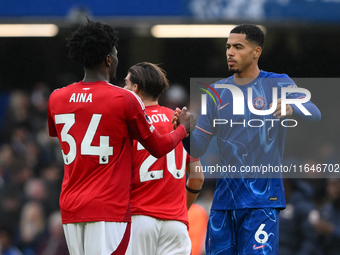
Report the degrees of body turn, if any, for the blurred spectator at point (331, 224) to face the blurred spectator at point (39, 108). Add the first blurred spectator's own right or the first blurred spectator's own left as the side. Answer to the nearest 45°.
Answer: approximately 90° to the first blurred spectator's own right

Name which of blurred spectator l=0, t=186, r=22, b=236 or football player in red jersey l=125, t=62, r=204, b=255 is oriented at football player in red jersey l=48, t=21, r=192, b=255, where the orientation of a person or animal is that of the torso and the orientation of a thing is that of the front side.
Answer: the blurred spectator

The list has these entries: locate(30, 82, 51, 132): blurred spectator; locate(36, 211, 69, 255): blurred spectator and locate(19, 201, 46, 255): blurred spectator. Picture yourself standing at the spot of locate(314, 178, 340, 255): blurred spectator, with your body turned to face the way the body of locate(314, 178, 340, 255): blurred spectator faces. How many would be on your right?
3

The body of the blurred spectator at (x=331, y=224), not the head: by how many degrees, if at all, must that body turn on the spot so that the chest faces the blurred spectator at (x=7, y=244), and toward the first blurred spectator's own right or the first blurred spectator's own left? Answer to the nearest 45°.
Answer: approximately 90° to the first blurred spectator's own right

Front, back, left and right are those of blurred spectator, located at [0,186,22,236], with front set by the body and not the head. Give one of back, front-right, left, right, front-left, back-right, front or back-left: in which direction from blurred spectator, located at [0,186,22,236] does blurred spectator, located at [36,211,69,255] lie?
front-left

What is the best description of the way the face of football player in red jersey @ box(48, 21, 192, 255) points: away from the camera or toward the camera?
away from the camera

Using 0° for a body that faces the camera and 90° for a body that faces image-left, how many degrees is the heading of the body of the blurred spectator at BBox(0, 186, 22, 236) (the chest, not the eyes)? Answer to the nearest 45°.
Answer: approximately 0°

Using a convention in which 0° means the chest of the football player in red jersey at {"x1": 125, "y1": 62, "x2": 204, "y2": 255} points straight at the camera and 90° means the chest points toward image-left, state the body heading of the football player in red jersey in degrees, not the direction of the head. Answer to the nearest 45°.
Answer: approximately 180°

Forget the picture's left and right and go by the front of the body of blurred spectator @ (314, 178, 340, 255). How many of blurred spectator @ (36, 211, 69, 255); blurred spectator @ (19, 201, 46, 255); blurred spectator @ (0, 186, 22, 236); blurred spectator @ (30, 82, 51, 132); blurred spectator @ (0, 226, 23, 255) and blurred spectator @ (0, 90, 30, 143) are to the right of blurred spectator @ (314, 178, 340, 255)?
6

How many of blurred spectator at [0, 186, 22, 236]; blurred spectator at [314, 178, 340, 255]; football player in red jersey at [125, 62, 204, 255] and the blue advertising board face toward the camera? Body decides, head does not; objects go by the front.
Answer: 3

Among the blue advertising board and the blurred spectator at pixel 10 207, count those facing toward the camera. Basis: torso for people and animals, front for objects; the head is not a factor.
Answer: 2

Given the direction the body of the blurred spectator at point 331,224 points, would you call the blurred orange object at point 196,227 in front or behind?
in front

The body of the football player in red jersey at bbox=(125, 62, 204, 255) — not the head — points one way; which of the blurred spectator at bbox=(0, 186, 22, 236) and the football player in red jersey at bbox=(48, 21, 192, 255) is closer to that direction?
the blurred spectator

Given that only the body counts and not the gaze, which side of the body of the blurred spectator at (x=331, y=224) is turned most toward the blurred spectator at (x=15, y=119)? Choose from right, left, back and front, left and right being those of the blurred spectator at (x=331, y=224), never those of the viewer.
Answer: right
